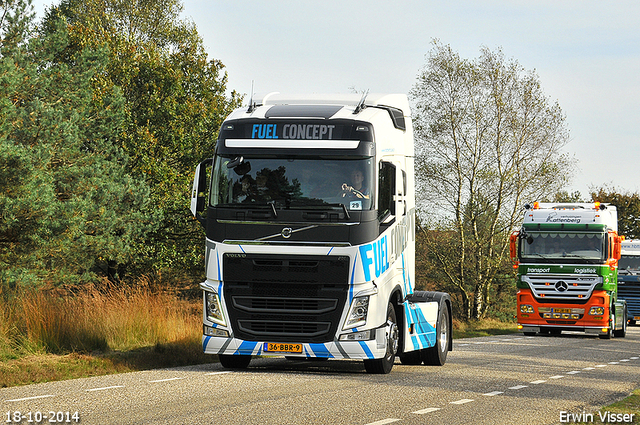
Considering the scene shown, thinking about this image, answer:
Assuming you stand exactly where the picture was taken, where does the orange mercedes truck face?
facing the viewer

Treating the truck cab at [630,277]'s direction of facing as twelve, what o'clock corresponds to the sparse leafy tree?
The sparse leafy tree is roughly at 2 o'clock from the truck cab.

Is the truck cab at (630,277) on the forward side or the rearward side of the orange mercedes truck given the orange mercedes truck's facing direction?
on the rearward side

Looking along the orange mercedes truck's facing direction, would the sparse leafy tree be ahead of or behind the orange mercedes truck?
behind

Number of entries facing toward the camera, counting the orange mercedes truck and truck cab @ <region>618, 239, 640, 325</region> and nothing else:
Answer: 2

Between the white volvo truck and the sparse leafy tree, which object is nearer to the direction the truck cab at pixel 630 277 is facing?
the white volvo truck

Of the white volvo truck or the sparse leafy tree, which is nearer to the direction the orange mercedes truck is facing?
the white volvo truck

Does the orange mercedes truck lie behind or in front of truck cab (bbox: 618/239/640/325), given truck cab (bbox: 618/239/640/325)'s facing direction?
in front

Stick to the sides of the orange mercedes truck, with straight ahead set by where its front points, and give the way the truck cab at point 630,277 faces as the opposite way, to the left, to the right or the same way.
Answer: the same way

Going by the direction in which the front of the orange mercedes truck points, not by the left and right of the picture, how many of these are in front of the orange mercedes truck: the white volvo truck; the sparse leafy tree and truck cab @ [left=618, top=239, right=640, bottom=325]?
1

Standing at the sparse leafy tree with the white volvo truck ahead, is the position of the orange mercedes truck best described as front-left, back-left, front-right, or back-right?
front-left

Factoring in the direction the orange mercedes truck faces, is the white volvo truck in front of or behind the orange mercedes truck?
in front

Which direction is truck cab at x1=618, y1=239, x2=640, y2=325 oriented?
toward the camera
